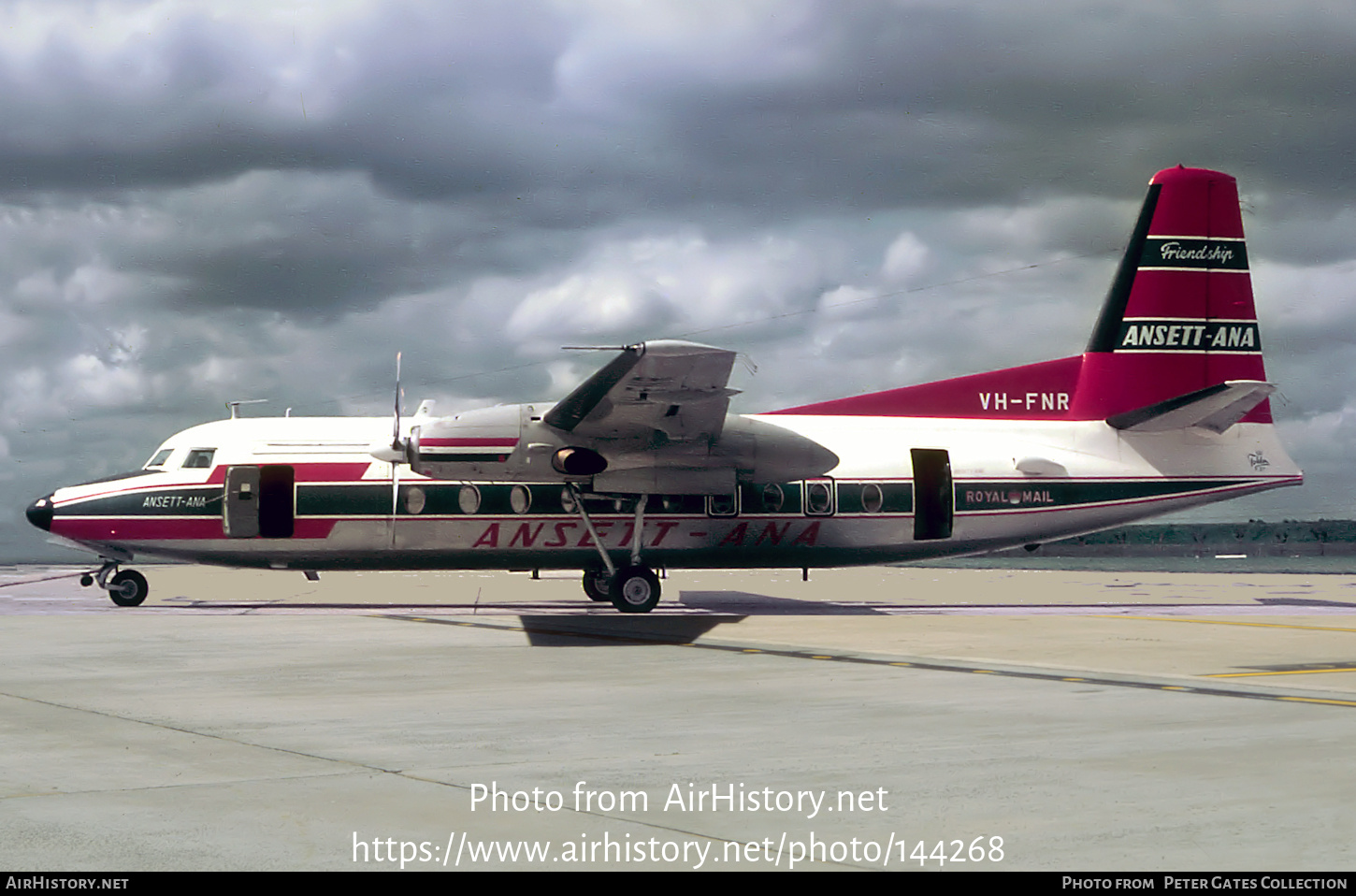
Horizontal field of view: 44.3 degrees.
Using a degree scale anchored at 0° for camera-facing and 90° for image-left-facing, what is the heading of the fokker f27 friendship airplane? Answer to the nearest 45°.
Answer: approximately 90°
